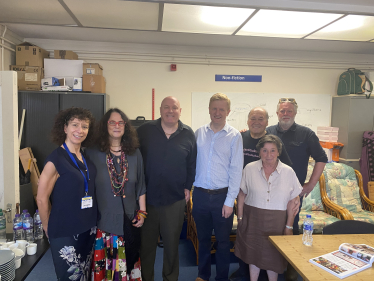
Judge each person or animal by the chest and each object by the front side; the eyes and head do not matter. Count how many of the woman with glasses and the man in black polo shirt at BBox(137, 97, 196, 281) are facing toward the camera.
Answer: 2

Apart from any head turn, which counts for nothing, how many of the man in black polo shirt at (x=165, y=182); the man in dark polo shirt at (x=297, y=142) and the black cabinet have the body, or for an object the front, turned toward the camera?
3

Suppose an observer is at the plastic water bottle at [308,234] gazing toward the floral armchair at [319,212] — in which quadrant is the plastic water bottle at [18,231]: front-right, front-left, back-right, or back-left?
back-left

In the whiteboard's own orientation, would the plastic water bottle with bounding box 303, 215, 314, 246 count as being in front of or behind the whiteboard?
in front

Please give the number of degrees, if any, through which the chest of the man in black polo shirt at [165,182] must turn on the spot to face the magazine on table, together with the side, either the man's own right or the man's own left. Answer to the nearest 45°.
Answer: approximately 45° to the man's own left

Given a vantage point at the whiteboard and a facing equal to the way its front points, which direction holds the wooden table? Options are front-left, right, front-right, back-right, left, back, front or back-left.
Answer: front

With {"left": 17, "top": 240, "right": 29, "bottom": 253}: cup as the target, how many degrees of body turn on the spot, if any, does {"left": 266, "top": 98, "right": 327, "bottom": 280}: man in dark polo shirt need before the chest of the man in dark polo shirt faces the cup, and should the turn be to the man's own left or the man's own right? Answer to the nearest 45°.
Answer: approximately 45° to the man's own right

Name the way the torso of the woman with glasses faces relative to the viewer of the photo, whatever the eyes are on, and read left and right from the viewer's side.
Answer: facing the viewer

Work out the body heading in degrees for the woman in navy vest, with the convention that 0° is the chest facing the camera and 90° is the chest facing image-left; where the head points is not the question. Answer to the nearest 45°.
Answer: approximately 315°

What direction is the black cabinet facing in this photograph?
toward the camera

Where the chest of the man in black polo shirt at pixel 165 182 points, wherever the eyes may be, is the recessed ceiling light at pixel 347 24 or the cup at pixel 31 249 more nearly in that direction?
the cup

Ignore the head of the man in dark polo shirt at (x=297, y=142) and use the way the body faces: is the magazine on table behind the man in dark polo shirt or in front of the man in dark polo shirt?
in front

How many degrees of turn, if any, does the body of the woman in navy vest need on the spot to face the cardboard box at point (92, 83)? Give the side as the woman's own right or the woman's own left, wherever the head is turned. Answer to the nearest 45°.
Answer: approximately 135° to the woman's own left
